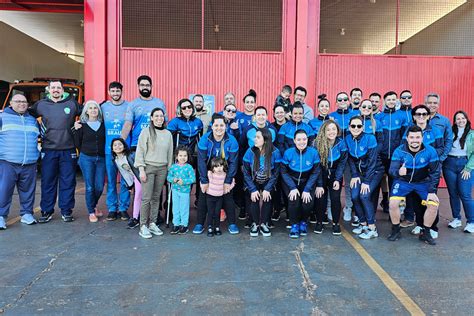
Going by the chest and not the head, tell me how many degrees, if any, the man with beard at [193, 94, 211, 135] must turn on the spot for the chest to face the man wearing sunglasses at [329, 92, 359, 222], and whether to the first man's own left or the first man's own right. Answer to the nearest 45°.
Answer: approximately 90° to the first man's own left

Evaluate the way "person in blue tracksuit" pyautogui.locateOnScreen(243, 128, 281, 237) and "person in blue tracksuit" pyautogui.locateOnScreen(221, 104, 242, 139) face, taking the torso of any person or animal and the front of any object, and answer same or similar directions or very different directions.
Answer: same or similar directions

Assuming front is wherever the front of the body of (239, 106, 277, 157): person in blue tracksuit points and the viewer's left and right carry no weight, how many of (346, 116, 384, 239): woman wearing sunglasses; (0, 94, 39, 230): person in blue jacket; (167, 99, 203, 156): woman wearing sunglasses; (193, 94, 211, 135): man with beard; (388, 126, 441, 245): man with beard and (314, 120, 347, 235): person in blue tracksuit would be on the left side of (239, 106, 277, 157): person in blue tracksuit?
3

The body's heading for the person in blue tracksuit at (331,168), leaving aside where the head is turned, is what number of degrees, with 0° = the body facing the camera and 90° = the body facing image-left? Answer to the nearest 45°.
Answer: approximately 0°

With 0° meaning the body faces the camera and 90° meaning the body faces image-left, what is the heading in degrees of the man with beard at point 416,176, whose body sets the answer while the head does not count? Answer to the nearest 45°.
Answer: approximately 0°

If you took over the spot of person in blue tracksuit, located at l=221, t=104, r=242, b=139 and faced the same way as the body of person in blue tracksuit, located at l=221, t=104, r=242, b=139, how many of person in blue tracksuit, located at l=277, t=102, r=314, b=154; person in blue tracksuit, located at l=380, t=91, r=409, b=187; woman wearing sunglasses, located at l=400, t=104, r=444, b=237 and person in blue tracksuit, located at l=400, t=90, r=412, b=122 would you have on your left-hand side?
4

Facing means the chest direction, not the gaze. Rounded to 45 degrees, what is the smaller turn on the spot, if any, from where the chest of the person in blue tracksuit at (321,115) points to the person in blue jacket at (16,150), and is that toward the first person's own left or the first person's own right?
approximately 90° to the first person's own right

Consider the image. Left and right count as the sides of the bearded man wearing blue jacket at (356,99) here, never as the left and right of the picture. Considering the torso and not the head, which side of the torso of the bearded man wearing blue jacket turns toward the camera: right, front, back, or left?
front

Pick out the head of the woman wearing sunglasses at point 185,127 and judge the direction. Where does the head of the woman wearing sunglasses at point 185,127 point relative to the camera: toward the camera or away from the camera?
toward the camera

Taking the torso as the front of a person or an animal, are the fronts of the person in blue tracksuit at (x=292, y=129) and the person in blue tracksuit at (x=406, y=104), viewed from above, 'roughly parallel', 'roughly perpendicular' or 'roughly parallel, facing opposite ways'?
roughly parallel

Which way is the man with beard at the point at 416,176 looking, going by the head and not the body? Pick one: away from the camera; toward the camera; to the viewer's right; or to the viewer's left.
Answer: toward the camera

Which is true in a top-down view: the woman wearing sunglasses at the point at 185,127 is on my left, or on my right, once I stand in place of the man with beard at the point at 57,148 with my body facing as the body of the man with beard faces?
on my left

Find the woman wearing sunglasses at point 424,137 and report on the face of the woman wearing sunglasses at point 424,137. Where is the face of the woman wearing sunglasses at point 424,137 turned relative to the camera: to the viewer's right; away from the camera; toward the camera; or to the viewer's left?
toward the camera
